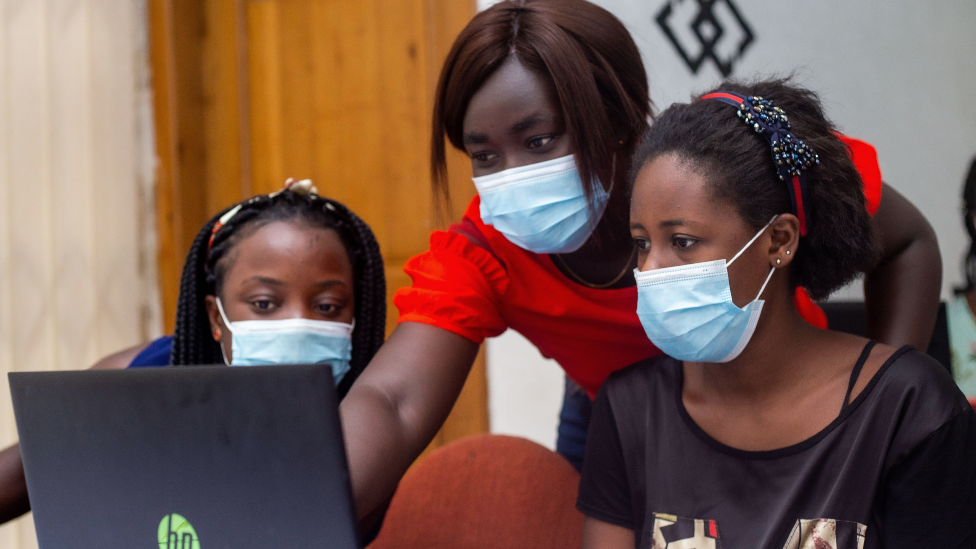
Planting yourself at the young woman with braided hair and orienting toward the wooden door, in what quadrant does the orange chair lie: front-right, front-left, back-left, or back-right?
back-right

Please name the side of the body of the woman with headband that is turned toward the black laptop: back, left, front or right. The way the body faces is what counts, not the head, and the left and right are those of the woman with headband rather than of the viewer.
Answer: right

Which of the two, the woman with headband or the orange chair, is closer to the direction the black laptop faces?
the orange chair

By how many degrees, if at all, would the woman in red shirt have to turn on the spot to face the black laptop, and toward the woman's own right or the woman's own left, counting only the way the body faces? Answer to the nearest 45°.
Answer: approximately 45° to the woman's own left

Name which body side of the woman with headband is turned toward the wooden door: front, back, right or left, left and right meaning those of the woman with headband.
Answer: right

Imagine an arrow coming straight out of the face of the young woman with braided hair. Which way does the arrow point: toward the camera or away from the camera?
toward the camera

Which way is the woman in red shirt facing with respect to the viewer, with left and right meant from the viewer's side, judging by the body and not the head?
facing the viewer and to the left of the viewer

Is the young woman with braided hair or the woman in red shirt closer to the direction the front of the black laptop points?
the young woman with braided hair

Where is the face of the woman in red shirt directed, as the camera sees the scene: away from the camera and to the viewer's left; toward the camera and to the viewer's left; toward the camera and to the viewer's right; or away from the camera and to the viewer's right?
toward the camera and to the viewer's left

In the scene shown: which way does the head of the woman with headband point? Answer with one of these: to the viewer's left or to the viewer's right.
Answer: to the viewer's left

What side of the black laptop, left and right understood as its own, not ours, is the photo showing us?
back

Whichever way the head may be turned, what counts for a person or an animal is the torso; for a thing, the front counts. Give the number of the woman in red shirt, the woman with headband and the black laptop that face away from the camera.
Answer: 1

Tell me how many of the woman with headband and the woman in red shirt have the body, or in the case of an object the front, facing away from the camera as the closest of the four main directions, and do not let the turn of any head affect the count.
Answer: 0

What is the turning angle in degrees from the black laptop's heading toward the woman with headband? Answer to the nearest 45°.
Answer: approximately 90° to its right
